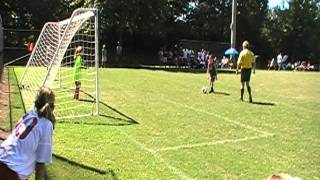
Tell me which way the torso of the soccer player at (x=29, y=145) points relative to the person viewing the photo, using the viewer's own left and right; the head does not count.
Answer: facing away from the viewer and to the right of the viewer
